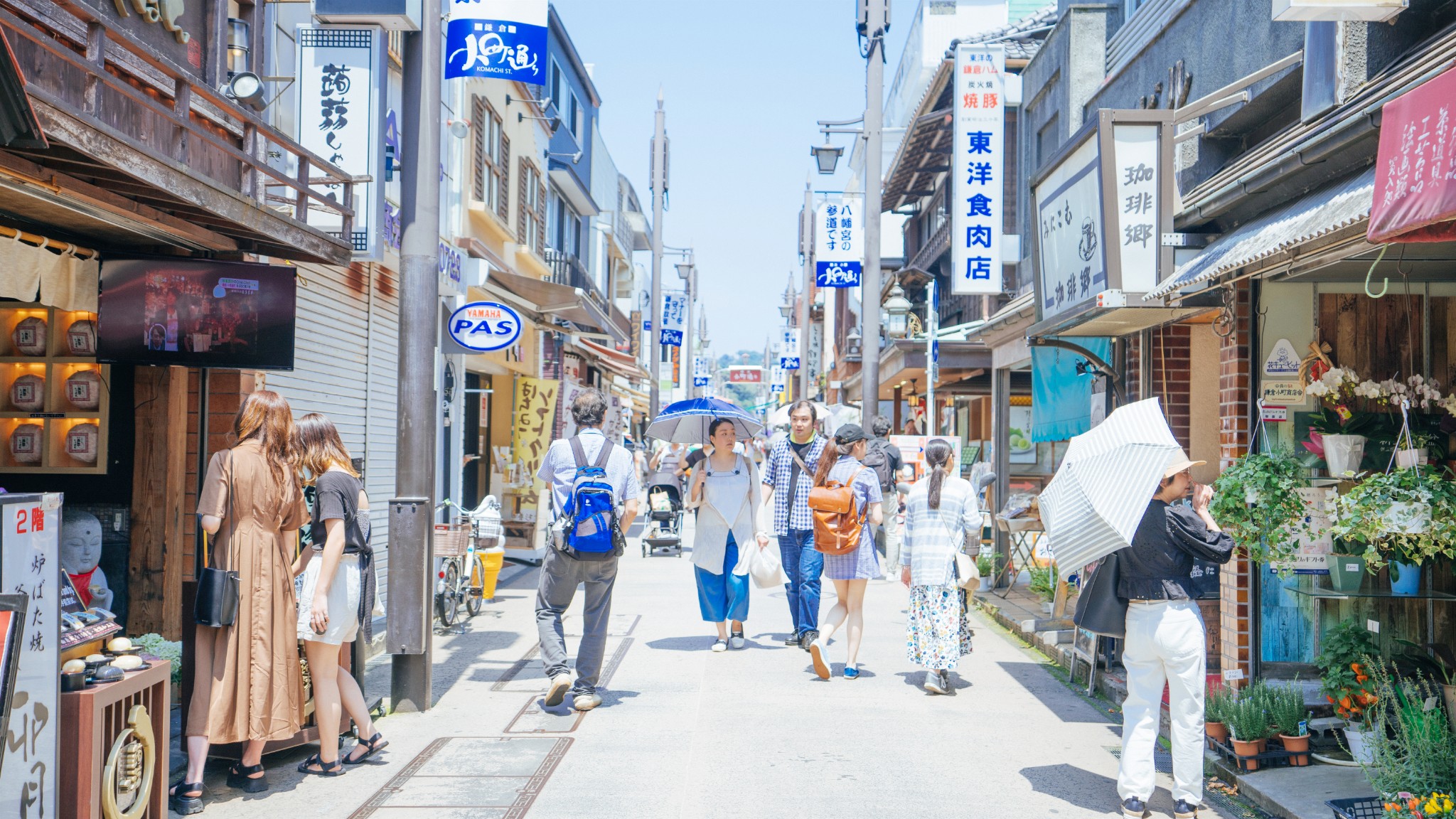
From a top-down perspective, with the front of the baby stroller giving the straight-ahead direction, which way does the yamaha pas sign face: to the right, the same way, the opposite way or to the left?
the same way

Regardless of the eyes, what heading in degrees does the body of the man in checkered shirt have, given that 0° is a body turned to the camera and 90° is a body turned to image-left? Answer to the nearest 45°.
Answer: approximately 0°

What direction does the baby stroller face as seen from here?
toward the camera

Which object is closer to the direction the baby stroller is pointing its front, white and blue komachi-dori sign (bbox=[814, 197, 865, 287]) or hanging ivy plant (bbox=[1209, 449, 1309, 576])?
the hanging ivy plant

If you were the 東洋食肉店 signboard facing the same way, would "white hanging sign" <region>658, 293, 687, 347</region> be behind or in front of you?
behind

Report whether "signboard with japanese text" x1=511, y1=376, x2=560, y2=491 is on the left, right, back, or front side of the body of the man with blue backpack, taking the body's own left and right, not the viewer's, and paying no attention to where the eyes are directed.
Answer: front

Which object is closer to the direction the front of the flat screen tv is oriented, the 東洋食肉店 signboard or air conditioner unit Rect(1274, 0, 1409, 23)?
the air conditioner unit

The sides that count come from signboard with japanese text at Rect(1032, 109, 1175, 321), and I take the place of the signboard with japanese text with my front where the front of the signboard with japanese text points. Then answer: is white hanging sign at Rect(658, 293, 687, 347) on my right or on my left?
on my right

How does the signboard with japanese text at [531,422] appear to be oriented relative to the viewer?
toward the camera

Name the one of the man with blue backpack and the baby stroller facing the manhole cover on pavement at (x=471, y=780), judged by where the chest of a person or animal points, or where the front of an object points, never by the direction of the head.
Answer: the baby stroller

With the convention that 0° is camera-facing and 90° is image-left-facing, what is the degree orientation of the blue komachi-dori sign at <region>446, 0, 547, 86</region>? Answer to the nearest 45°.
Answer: approximately 0°

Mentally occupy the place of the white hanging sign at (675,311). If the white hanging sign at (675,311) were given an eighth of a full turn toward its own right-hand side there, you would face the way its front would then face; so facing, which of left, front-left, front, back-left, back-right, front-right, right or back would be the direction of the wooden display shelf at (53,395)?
front-left

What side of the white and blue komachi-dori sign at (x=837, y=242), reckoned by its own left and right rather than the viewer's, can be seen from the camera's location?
front
